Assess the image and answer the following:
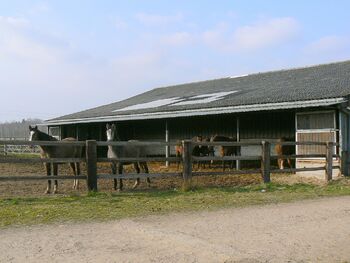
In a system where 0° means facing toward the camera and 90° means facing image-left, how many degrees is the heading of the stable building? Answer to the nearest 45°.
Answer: approximately 45°
